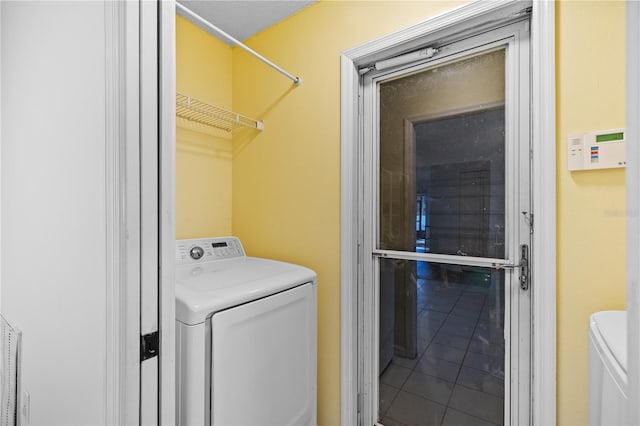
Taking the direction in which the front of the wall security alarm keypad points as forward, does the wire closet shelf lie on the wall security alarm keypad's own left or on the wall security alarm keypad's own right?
on the wall security alarm keypad's own right

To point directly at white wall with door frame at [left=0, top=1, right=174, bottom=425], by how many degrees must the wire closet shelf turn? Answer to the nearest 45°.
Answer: approximately 45° to its right

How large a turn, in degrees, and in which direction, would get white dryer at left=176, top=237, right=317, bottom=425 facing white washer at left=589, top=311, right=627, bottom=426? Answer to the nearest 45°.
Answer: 0° — it already faces it

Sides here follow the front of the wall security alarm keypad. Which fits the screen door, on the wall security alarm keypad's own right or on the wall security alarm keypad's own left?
on the wall security alarm keypad's own right

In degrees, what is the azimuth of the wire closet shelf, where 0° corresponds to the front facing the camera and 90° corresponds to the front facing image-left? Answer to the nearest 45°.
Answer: approximately 315°

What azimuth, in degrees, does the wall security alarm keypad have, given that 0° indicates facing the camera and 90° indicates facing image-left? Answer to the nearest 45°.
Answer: approximately 0°

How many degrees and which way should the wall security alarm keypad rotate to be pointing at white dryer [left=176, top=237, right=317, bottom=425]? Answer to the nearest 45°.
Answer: approximately 45° to its right
